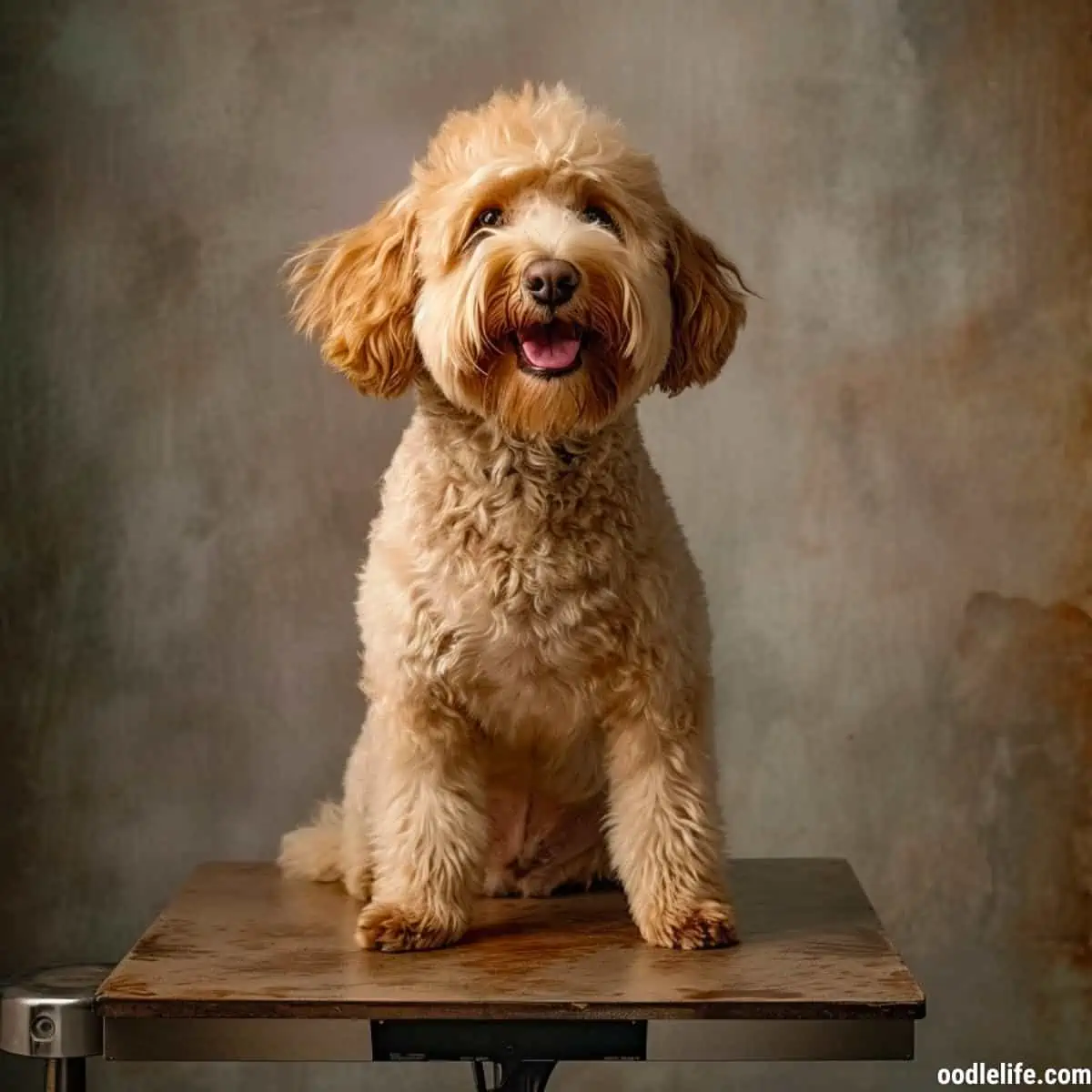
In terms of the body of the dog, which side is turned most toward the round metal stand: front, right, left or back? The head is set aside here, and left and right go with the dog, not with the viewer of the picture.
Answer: right

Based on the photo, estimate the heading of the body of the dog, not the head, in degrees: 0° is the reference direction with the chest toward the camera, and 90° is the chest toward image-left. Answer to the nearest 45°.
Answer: approximately 0°
